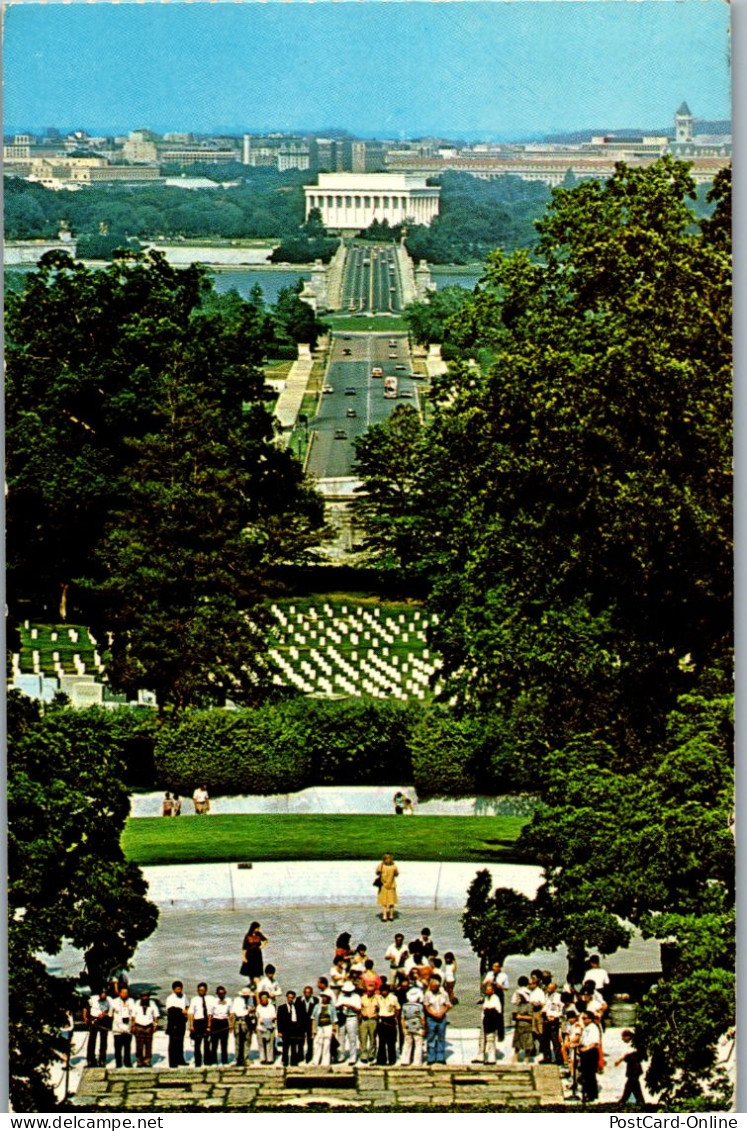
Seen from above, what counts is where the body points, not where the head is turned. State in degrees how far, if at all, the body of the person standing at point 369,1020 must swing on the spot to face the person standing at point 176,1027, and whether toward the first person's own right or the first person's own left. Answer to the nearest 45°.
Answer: approximately 90° to the first person's own right

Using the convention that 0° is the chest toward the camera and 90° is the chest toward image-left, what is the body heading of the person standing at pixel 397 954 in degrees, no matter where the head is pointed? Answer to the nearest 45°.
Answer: approximately 0°

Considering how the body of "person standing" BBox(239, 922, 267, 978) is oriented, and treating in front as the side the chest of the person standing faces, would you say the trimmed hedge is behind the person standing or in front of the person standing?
behind

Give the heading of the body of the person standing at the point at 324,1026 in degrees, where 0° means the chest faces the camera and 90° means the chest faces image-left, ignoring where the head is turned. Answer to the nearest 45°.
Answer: approximately 0°

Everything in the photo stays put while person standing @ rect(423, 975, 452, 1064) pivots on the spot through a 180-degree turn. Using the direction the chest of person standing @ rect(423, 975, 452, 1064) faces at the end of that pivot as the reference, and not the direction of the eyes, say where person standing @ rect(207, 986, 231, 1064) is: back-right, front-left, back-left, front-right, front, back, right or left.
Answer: left

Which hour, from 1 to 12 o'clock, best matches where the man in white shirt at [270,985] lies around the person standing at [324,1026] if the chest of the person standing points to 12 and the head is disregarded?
The man in white shirt is roughly at 4 o'clock from the person standing.

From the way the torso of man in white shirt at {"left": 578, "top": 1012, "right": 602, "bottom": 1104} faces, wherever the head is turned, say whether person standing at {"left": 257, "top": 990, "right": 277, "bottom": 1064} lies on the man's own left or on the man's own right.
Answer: on the man's own right

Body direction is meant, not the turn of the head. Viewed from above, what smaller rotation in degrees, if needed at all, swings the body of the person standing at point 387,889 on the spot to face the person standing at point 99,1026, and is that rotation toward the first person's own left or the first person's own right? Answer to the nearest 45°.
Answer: approximately 45° to the first person's own right
